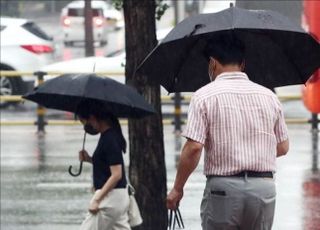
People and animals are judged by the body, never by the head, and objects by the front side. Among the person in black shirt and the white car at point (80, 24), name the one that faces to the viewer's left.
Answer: the person in black shirt

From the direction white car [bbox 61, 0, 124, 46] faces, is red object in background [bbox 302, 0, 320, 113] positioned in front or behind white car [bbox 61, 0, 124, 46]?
behind

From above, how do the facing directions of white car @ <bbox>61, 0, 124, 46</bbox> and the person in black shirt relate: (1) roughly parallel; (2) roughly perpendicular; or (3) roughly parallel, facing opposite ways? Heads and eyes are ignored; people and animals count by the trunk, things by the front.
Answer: roughly perpendicular

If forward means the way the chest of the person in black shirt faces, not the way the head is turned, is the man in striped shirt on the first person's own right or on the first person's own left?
on the first person's own left

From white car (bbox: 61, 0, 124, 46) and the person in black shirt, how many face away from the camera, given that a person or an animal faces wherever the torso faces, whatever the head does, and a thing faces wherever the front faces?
1

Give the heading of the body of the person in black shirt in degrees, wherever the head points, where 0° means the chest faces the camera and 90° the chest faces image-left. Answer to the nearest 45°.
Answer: approximately 90°

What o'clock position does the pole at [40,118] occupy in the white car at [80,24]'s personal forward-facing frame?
The pole is roughly at 6 o'clock from the white car.

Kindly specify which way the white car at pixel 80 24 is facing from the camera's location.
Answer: facing away from the viewer

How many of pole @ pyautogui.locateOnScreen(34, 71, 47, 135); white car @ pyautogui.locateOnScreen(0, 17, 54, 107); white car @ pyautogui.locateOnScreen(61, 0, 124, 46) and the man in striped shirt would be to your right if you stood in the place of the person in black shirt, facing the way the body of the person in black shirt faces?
3

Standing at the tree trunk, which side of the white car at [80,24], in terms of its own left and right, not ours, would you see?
back

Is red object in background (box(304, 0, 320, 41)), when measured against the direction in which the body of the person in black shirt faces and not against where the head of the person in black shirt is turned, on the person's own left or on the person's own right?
on the person's own right

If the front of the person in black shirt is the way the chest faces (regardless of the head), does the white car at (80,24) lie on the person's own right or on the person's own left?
on the person's own right

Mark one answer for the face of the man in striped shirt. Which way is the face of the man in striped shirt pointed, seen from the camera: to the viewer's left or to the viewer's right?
to the viewer's left

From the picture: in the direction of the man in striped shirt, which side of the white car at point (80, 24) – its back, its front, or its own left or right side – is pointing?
back
